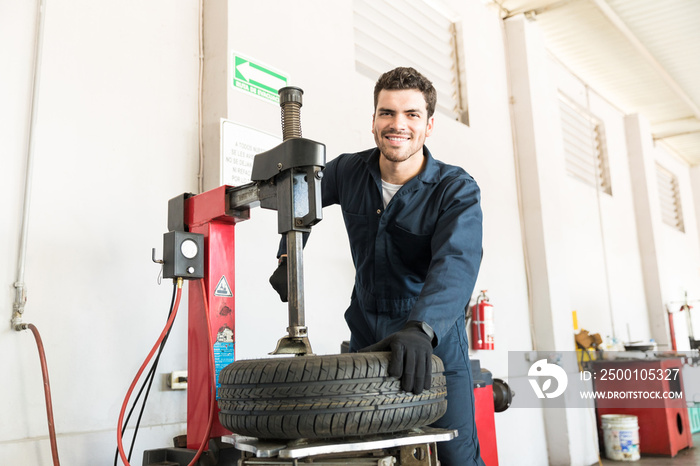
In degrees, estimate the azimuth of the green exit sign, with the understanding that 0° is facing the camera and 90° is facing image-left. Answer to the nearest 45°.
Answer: approximately 315°

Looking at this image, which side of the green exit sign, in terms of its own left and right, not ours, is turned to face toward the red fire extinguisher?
left

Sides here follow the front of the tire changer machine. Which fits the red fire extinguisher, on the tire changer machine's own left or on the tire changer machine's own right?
on the tire changer machine's own left

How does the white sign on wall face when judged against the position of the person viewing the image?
facing the viewer and to the right of the viewer

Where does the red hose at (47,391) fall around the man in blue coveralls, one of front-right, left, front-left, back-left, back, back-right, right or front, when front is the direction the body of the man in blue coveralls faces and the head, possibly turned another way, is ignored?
front-right

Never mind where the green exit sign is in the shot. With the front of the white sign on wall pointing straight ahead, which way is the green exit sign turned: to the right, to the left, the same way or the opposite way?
the same way

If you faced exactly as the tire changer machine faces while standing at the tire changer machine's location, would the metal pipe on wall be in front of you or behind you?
behind

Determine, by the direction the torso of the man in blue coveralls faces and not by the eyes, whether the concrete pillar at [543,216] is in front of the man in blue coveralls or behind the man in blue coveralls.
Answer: behind

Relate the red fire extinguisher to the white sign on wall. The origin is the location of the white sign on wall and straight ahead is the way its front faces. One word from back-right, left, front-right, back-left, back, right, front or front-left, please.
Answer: left

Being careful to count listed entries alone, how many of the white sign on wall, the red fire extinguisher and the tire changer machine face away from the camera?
0

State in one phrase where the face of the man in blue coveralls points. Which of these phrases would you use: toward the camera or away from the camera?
toward the camera

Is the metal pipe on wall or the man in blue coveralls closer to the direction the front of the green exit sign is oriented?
the man in blue coveralls

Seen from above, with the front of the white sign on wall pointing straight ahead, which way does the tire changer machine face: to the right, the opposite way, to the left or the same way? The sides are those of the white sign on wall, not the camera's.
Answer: the same way

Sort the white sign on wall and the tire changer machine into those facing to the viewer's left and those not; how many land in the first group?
0

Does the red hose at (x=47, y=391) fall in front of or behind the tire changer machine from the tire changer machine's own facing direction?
behind

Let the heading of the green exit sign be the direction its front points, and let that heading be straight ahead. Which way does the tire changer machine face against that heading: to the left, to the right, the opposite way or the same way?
the same way

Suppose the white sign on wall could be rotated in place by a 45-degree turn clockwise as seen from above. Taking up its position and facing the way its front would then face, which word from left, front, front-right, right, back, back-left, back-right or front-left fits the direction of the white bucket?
back-left

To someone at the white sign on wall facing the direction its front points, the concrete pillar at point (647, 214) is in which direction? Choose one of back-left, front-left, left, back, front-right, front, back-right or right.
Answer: left
